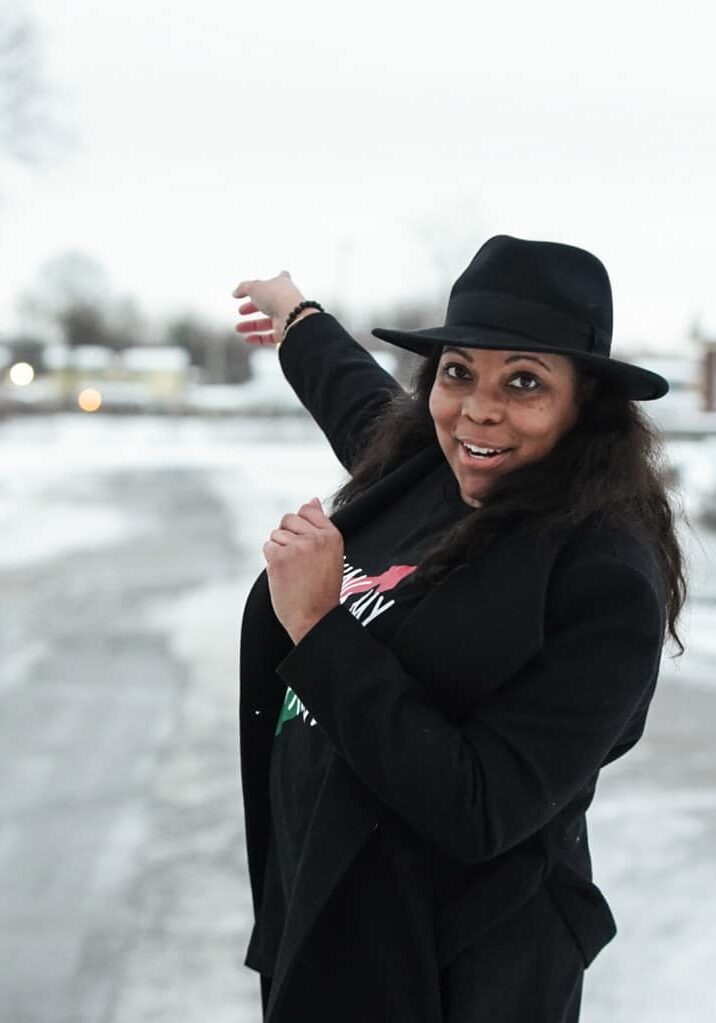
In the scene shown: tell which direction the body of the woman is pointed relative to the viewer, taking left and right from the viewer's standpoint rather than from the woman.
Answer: facing the viewer and to the left of the viewer
